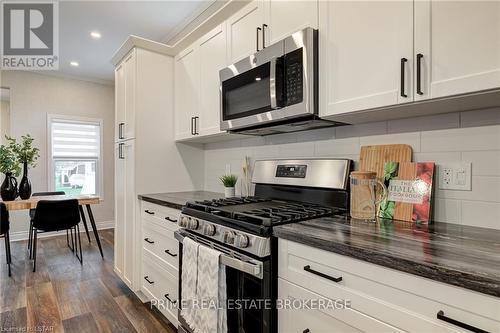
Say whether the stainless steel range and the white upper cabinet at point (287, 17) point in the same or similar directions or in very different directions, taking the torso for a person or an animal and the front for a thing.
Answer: same or similar directions

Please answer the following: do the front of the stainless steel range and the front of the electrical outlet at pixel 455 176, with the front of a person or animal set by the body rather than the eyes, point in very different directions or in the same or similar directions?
same or similar directions

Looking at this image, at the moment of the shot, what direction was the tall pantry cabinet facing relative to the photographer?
facing the viewer and to the left of the viewer

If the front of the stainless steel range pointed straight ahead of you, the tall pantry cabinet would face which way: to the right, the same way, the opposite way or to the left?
the same way

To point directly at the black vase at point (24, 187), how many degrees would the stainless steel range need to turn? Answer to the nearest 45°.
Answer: approximately 90° to its right

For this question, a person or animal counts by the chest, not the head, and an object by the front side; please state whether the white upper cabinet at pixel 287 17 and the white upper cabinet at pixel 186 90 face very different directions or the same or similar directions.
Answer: same or similar directions

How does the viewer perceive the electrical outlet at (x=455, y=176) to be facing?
facing the viewer

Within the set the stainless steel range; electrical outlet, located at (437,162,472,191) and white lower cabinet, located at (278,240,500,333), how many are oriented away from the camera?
0

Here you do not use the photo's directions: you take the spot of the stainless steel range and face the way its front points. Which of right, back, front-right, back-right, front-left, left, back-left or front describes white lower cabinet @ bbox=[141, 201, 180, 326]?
right

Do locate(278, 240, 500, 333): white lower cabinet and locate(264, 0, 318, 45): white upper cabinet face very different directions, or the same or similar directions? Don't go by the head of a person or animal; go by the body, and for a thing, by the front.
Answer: same or similar directions

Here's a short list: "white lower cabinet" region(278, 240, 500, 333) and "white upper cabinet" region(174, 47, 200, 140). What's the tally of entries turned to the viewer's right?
0

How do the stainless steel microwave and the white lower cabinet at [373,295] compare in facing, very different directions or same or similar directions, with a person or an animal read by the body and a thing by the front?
same or similar directions

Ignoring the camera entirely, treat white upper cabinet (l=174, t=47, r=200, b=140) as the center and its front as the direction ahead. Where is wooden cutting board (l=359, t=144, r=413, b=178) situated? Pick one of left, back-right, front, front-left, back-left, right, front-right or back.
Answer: left

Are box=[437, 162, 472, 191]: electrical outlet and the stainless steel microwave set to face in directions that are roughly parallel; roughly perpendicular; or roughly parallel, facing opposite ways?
roughly parallel

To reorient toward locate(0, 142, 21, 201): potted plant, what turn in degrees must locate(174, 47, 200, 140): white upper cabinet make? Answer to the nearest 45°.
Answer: approximately 90° to its right

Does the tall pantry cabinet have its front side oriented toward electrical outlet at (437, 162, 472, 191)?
no

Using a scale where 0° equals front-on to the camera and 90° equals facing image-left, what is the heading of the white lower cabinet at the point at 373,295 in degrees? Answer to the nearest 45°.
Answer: approximately 45°

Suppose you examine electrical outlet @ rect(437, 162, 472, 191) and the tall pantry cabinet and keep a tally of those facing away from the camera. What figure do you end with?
0

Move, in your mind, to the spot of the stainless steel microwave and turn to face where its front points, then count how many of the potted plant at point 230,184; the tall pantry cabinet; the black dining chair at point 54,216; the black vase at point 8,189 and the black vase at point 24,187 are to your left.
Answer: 0
